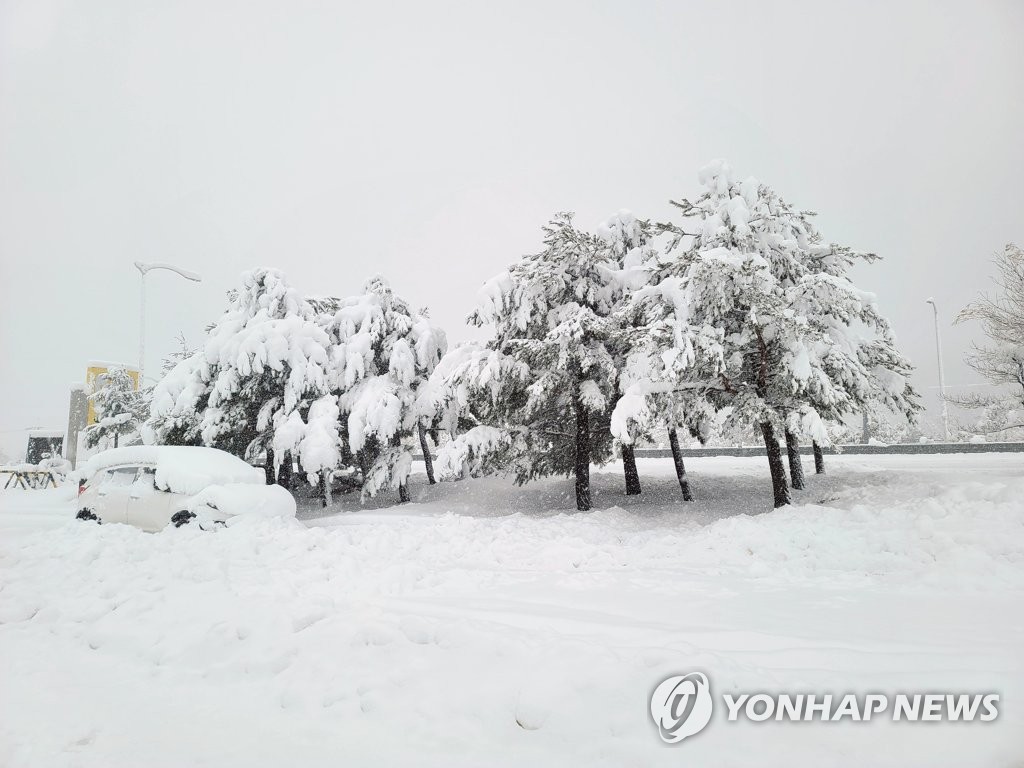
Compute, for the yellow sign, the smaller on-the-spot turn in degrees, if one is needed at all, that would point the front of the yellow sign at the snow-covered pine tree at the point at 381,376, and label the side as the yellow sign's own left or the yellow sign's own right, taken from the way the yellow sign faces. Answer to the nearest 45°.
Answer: approximately 45° to the yellow sign's own left

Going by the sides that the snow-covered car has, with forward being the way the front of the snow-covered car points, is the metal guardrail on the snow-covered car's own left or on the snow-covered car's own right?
on the snow-covered car's own left

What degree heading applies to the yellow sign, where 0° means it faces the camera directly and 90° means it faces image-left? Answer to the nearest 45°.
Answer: approximately 0°

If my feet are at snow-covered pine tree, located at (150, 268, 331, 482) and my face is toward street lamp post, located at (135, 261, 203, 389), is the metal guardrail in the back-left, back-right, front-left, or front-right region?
back-right

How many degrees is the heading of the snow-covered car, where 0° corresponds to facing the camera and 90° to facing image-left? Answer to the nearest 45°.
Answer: approximately 315°

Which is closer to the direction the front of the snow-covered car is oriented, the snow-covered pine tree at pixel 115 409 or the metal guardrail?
the metal guardrail

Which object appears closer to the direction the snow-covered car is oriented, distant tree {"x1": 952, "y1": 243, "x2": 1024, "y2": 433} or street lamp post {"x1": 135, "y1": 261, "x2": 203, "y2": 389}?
the distant tree
